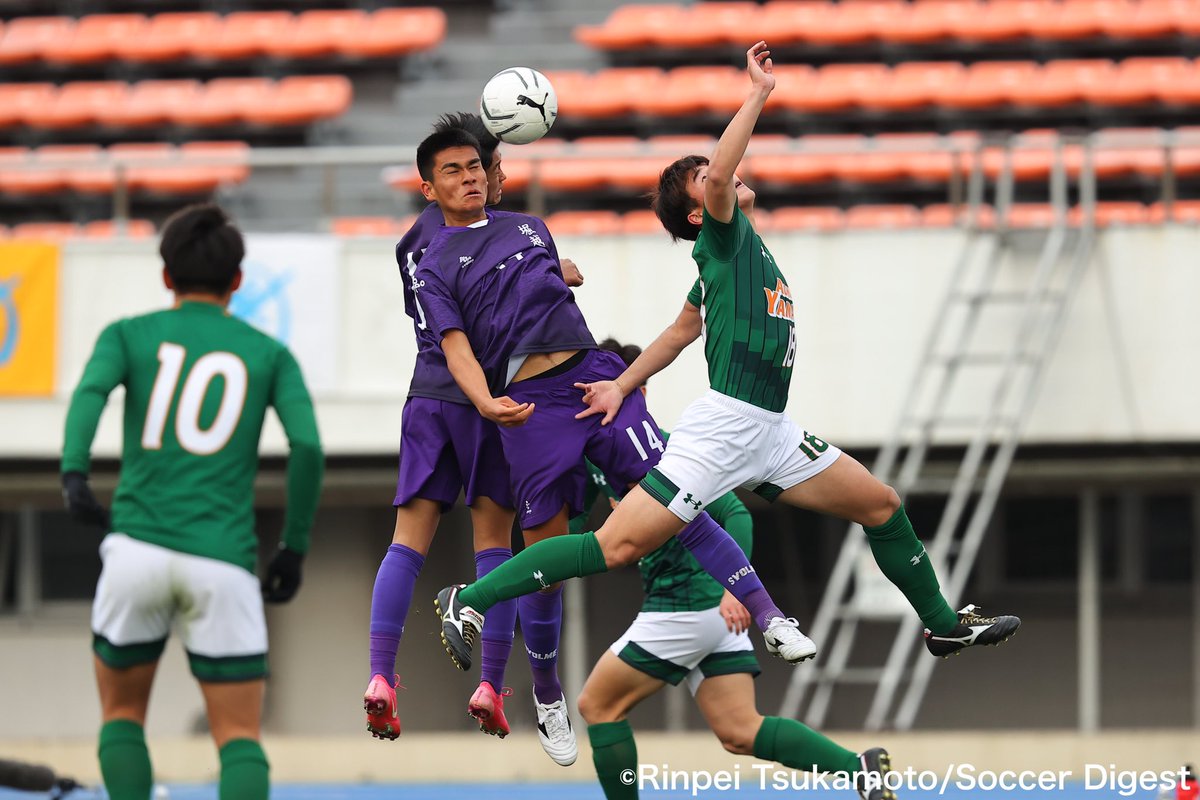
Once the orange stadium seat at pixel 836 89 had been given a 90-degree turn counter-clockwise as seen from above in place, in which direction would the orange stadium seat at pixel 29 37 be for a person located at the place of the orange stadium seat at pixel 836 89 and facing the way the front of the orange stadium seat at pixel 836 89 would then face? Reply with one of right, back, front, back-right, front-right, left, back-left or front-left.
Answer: back-right

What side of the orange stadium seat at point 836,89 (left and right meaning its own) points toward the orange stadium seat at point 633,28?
right

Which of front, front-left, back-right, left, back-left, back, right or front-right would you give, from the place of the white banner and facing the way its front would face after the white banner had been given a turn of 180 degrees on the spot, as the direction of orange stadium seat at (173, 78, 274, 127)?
front

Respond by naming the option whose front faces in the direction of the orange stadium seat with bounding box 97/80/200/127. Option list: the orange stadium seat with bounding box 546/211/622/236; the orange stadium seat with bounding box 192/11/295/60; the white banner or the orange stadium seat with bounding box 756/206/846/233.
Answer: the orange stadium seat with bounding box 192/11/295/60

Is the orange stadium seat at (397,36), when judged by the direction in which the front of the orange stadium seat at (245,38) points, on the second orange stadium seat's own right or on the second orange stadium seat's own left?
on the second orange stadium seat's own left

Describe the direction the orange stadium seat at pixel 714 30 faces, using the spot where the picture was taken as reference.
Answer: facing the viewer and to the left of the viewer

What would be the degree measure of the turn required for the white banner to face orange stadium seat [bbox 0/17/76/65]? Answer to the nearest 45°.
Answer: approximately 135° to its right

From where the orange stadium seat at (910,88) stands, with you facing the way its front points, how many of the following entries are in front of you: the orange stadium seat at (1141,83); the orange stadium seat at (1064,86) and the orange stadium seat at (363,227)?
1

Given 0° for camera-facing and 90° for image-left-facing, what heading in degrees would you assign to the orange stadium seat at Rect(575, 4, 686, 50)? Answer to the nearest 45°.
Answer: approximately 45°

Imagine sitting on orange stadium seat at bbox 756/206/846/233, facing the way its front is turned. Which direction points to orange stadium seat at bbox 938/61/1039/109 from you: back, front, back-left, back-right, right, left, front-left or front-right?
back-left

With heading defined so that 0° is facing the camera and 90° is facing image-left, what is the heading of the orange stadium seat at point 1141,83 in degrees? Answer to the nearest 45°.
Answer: approximately 45°

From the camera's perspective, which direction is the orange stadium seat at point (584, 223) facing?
toward the camera

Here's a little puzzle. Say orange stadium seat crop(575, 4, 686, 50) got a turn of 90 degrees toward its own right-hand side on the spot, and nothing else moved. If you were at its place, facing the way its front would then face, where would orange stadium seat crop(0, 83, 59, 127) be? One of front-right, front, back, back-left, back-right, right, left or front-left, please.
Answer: front-left

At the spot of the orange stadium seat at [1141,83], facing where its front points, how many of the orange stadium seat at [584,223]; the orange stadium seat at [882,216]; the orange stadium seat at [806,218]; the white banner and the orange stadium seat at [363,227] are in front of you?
5

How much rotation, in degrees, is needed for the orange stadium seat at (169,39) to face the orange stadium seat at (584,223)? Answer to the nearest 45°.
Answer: approximately 90° to its left

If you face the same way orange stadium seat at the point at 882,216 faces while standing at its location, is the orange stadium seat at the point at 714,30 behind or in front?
behind

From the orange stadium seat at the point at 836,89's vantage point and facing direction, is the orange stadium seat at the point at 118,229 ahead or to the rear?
ahead

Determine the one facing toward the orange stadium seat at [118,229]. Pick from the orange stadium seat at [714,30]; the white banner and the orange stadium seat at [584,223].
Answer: the orange stadium seat at [714,30]

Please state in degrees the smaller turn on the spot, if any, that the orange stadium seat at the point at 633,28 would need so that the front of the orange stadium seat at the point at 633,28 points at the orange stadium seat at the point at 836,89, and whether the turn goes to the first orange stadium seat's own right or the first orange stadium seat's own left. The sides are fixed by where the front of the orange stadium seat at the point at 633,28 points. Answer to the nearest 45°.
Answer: approximately 90° to the first orange stadium seat's own left
